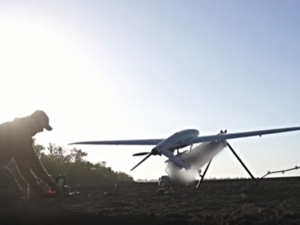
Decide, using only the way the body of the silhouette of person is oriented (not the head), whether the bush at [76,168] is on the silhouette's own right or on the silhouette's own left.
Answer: on the silhouette's own left

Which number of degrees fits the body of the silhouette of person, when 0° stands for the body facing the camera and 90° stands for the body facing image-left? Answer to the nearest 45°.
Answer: approximately 270°

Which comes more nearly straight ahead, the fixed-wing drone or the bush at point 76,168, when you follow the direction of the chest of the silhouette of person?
the fixed-wing drone

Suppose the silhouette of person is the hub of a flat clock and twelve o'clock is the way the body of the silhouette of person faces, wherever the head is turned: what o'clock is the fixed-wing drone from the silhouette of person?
The fixed-wing drone is roughly at 11 o'clock from the silhouette of person.

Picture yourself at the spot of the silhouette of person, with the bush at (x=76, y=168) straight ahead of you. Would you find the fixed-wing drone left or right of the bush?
right
